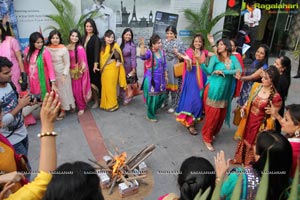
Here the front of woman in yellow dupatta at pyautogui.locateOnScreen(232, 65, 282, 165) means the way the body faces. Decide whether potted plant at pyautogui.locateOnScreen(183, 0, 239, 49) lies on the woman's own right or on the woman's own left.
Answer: on the woman's own right

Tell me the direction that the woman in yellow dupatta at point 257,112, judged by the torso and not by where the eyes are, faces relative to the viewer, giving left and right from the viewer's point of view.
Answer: facing the viewer and to the left of the viewer

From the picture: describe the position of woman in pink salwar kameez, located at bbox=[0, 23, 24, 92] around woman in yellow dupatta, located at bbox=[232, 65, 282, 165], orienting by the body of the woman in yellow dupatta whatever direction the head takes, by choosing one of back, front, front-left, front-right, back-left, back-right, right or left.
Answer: front-right

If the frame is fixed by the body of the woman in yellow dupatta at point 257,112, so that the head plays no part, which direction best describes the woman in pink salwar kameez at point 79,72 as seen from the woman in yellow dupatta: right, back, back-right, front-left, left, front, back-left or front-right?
front-right

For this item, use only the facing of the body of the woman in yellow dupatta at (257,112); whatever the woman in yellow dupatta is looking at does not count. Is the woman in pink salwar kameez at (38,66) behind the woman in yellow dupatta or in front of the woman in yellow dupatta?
in front

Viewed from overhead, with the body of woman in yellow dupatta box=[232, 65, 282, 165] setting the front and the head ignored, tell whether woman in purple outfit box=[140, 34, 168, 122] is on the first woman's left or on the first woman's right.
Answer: on the first woman's right

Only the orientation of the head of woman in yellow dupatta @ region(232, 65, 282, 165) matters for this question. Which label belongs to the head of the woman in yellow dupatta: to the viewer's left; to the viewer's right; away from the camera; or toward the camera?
to the viewer's left
